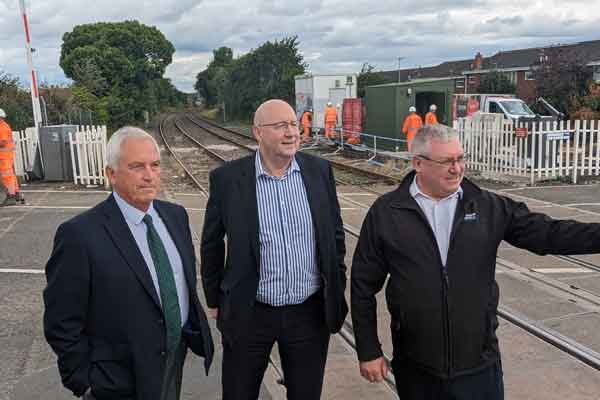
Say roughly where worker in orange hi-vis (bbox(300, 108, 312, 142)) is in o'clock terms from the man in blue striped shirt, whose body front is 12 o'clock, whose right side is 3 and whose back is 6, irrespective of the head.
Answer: The worker in orange hi-vis is roughly at 6 o'clock from the man in blue striped shirt.

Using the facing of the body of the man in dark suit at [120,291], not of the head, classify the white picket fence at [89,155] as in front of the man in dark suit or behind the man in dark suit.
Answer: behind

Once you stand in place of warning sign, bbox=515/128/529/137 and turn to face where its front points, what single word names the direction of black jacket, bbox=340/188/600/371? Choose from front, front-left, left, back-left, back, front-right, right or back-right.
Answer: front

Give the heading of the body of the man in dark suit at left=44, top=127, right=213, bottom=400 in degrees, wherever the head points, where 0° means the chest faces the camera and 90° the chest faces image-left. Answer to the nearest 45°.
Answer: approximately 315°

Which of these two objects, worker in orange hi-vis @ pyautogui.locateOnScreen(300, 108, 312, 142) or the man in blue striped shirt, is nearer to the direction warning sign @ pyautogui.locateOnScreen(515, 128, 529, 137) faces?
the man in blue striped shirt

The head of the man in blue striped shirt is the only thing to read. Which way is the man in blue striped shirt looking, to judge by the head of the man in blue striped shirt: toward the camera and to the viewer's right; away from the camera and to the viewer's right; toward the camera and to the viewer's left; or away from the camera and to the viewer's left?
toward the camera and to the viewer's right

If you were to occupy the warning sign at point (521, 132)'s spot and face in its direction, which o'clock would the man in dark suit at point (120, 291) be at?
The man in dark suit is roughly at 12 o'clock from the warning sign.

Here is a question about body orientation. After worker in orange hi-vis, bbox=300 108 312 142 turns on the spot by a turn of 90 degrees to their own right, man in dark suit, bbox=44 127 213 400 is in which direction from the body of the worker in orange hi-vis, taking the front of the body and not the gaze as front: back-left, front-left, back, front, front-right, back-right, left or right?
front

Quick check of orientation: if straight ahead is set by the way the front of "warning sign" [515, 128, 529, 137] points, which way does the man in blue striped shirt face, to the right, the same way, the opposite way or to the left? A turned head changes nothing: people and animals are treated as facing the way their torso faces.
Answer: the same way

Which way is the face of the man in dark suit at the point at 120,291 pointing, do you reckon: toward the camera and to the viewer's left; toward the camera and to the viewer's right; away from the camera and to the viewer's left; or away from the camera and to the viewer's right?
toward the camera and to the viewer's right

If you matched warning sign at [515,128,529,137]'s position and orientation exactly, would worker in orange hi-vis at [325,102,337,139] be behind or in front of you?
behind

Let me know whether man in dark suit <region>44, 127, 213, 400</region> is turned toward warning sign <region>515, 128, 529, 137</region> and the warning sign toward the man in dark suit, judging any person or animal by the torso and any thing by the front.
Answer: no

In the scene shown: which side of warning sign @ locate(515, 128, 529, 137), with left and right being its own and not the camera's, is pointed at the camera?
front

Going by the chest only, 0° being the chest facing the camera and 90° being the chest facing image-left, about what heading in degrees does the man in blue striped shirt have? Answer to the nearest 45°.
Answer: approximately 0°

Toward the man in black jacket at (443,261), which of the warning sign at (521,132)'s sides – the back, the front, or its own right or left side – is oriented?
front
